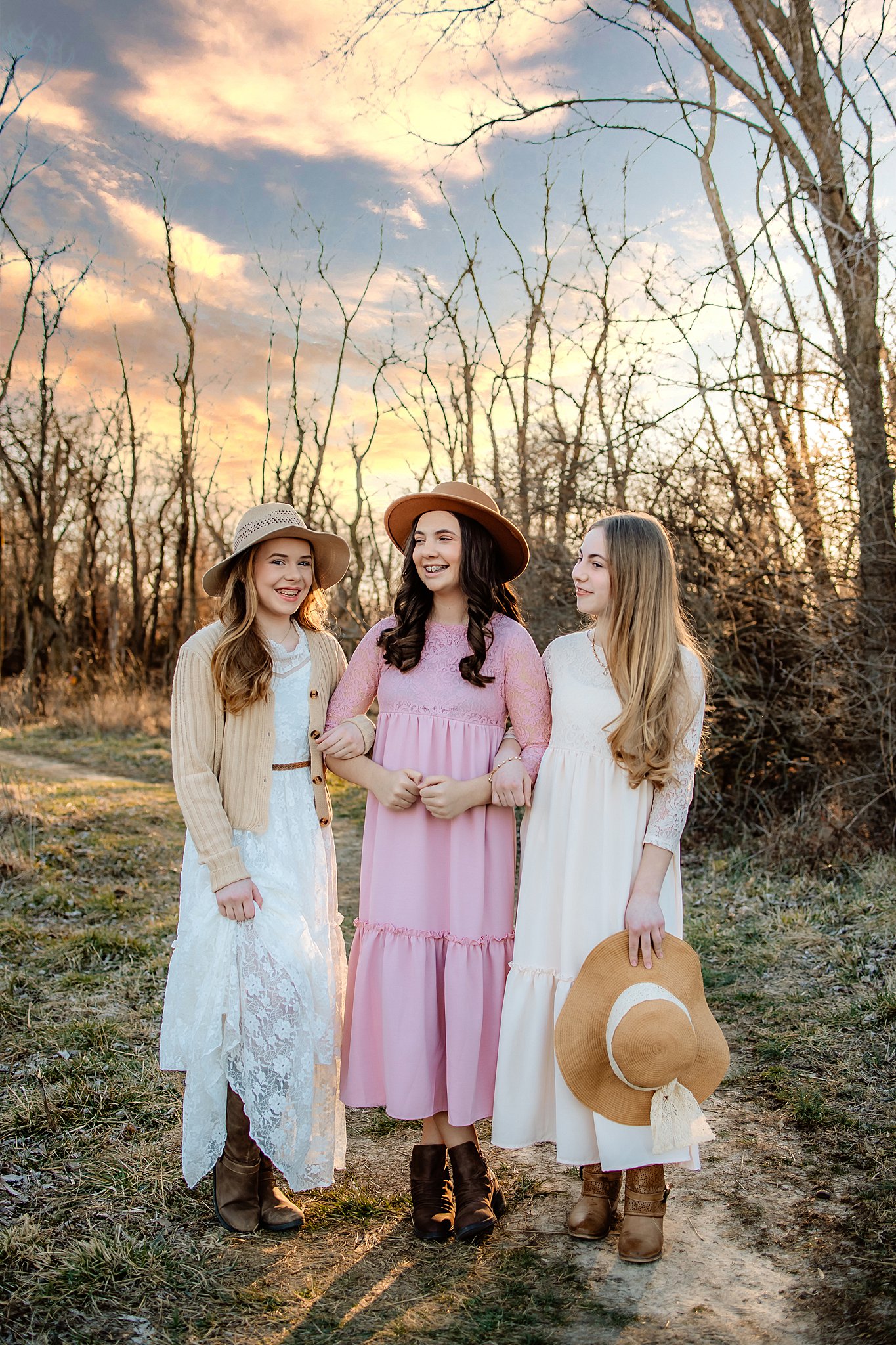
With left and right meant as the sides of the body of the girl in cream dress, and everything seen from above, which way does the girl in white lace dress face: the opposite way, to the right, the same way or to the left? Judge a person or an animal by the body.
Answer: to the left

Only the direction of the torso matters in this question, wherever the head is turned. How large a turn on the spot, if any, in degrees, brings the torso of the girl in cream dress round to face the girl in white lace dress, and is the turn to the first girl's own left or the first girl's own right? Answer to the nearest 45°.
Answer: approximately 45° to the first girl's own right

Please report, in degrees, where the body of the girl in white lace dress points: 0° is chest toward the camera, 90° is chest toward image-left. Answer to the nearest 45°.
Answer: approximately 315°

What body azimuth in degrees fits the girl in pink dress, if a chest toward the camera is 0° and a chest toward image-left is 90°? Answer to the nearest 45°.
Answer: approximately 0°

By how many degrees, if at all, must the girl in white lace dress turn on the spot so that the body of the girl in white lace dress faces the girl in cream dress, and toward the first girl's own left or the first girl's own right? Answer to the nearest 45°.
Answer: approximately 45° to the first girl's own left

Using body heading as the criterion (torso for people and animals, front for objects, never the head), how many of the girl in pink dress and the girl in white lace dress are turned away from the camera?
0

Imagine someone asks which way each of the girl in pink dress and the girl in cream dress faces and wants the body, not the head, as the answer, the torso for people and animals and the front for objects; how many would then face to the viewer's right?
0

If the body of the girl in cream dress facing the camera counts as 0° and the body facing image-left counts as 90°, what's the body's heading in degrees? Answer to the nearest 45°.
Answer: approximately 45°
